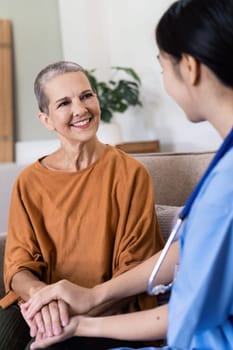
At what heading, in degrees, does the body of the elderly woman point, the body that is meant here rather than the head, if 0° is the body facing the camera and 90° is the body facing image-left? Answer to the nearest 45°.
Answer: approximately 0°

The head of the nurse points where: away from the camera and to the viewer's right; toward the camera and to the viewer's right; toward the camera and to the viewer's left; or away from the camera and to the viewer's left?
away from the camera and to the viewer's left

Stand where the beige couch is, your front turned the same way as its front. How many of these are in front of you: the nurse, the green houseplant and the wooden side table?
1

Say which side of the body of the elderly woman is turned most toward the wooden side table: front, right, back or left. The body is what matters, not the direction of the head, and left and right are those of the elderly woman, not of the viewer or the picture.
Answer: back

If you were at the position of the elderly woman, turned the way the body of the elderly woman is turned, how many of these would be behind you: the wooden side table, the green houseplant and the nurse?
2

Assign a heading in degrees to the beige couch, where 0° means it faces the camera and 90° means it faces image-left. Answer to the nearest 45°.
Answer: approximately 0°

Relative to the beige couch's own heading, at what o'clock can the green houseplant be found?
The green houseplant is roughly at 6 o'clock from the beige couch.

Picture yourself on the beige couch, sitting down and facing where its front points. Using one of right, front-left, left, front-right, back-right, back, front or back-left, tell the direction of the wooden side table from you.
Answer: back
